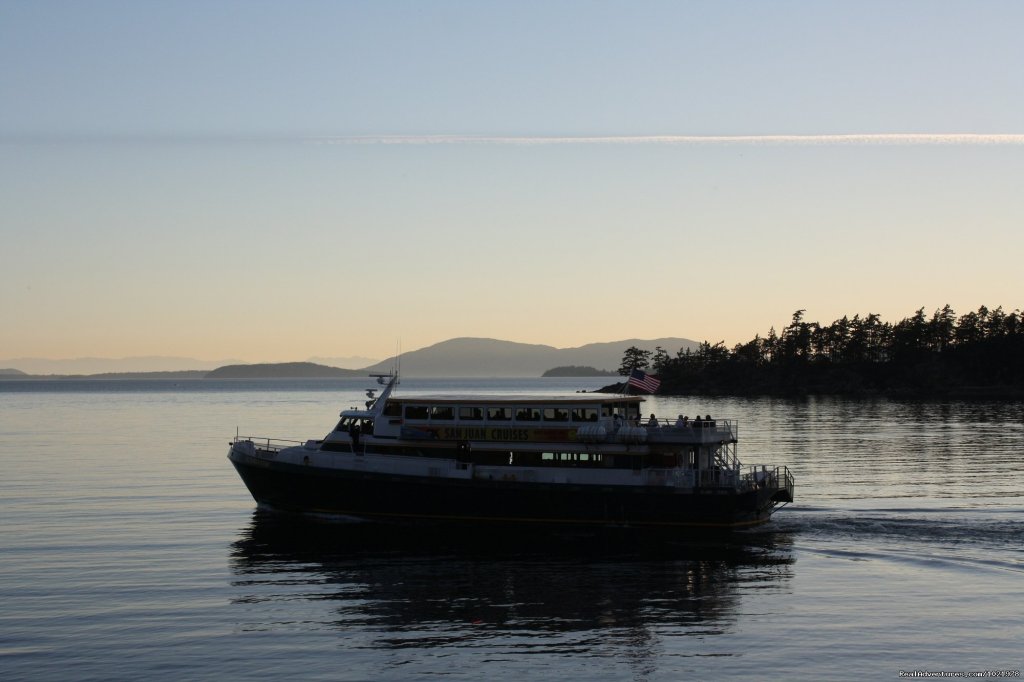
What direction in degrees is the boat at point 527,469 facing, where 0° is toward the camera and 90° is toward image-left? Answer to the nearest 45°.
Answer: approximately 90°
